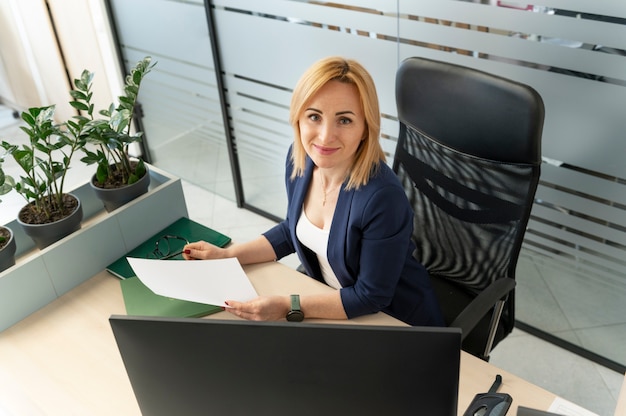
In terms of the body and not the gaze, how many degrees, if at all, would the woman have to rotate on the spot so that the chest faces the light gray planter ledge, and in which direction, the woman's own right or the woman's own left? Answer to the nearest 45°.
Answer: approximately 45° to the woman's own right

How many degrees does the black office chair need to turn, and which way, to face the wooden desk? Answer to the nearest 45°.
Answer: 0° — it already faces it

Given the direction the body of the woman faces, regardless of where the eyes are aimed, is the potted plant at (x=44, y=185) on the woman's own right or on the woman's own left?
on the woman's own right

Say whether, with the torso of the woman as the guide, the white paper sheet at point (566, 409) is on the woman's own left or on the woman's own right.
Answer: on the woman's own left

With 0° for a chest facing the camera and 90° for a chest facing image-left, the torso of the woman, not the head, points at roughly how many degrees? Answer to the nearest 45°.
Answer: approximately 45°

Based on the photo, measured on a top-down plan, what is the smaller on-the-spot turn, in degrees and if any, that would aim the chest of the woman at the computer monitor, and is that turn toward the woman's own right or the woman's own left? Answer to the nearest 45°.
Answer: approximately 45° to the woman's own left

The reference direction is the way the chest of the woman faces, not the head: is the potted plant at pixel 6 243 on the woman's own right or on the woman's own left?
on the woman's own right

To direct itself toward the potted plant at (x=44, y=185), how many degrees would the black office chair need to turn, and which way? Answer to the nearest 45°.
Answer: approximately 45° to its right

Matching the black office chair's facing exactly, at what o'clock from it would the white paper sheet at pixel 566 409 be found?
The white paper sheet is roughly at 10 o'clock from the black office chair.

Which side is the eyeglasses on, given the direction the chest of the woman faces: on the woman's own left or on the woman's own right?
on the woman's own right
